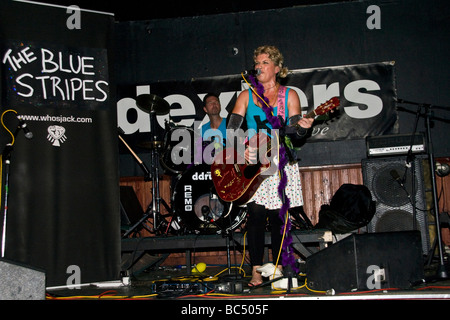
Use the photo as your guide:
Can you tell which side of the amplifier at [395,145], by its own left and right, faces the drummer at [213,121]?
right

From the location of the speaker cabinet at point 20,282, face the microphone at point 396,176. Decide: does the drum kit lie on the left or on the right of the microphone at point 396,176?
left

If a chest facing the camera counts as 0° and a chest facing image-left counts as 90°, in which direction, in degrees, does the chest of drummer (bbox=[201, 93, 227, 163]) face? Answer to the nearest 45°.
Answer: approximately 0°

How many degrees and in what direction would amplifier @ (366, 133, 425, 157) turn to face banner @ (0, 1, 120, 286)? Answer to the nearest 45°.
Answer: approximately 45° to its right

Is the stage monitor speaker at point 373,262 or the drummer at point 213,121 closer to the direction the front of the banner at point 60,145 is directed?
the stage monitor speaker
